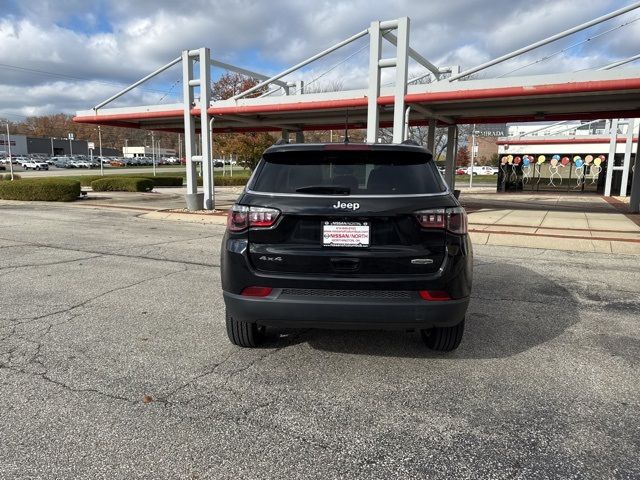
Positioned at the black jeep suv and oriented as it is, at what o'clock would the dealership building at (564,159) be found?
The dealership building is roughly at 1 o'clock from the black jeep suv.

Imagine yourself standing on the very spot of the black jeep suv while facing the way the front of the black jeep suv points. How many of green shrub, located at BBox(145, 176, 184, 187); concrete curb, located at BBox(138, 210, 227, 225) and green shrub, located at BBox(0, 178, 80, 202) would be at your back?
0

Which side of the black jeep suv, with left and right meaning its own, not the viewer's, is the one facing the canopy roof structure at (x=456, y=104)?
front

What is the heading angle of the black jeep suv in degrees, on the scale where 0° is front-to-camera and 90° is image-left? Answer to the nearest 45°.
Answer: approximately 180°

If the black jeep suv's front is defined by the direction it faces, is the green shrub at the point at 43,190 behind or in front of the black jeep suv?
in front

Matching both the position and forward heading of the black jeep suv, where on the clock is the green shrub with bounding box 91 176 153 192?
The green shrub is roughly at 11 o'clock from the black jeep suv.

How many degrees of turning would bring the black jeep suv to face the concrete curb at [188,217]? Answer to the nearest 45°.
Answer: approximately 45° to its left

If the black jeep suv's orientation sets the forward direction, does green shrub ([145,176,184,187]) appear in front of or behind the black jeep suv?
in front

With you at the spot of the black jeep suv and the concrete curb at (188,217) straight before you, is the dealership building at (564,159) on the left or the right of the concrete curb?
right
